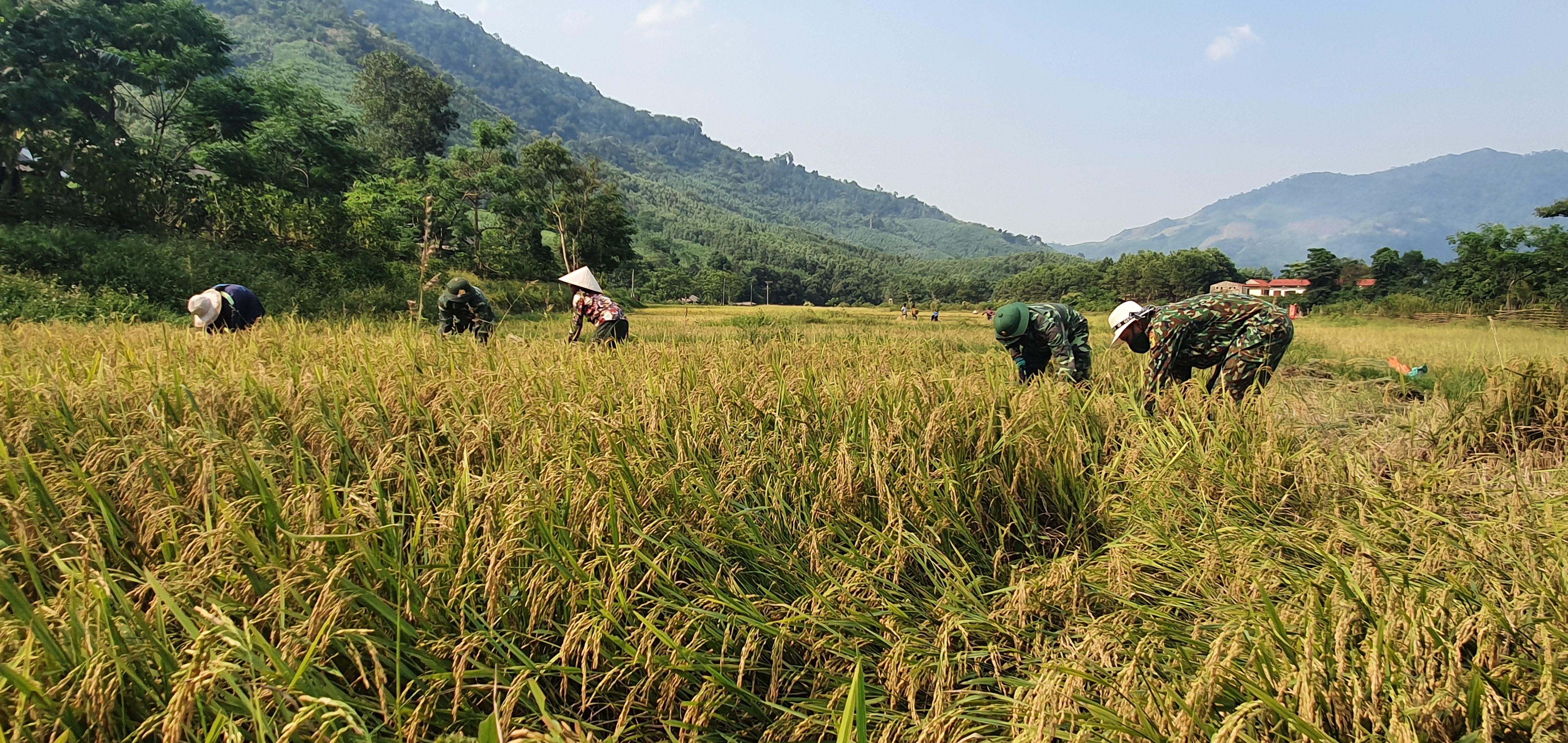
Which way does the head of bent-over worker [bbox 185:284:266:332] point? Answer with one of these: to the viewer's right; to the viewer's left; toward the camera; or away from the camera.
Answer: to the viewer's left

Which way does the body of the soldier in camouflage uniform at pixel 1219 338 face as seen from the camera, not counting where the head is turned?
to the viewer's left

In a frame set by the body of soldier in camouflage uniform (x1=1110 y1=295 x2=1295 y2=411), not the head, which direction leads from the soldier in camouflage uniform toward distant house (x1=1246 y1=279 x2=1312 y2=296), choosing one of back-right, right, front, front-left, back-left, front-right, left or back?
right

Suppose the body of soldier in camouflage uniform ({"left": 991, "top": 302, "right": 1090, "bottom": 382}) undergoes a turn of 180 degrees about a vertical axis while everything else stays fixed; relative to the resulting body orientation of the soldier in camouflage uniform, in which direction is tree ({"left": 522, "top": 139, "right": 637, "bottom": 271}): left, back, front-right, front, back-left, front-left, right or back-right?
left

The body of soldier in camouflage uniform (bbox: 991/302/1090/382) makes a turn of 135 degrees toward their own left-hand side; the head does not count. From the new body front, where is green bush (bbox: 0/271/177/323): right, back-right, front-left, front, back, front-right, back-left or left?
back

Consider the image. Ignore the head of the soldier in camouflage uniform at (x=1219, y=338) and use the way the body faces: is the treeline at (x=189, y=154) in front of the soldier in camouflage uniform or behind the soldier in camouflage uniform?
in front

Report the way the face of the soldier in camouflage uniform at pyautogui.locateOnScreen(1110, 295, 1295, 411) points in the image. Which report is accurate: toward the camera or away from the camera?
toward the camera

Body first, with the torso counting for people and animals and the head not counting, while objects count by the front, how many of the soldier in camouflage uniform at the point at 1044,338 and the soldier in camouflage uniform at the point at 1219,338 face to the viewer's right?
0

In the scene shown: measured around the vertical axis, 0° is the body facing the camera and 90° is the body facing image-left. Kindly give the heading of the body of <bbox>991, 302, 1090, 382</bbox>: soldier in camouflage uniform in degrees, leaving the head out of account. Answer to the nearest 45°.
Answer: approximately 45°

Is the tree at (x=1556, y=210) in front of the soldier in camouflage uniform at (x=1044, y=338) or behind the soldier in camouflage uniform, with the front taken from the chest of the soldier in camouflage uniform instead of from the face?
behind

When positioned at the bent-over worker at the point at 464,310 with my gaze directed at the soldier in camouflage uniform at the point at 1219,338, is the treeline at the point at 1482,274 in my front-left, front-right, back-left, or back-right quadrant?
front-left

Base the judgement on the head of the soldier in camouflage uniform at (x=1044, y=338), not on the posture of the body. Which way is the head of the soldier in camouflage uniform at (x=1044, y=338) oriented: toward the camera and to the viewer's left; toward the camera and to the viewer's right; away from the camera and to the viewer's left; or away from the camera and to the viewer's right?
toward the camera and to the viewer's left

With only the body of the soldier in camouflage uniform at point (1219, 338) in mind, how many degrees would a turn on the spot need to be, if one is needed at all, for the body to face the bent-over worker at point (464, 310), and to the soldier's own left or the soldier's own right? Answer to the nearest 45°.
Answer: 0° — they already face them

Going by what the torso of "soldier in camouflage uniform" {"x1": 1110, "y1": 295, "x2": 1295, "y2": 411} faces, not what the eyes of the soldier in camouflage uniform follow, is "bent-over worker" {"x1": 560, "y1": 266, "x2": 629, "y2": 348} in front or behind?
in front
